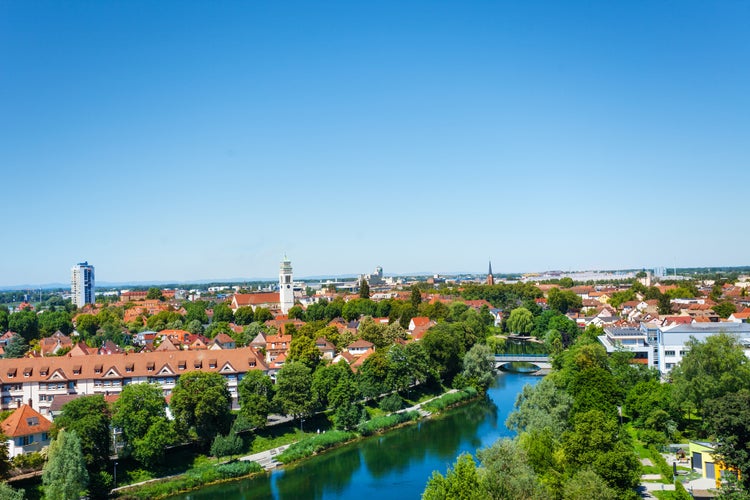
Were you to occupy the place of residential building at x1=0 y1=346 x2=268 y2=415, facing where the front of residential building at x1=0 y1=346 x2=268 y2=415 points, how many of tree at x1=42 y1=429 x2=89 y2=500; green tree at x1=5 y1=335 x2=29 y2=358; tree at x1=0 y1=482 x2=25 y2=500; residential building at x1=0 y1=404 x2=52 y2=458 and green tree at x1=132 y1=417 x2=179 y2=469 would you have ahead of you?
4

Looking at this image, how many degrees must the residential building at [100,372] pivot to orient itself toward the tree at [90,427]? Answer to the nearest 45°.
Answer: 0° — it already faces it

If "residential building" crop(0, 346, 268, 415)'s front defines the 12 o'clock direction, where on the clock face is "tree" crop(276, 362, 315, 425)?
The tree is roughly at 10 o'clock from the residential building.

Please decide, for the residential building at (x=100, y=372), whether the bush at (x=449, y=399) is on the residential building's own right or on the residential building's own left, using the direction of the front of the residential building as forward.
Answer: on the residential building's own left

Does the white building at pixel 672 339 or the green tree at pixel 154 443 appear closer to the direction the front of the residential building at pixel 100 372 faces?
the green tree

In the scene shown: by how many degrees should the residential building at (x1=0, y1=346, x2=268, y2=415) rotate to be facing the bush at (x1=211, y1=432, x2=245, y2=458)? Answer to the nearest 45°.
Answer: approximately 45° to its left

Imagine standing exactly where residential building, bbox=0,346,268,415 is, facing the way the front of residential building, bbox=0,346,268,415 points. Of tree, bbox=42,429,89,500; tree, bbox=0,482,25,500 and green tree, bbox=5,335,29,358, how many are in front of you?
2

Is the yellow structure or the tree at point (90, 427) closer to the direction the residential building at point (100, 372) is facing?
the tree

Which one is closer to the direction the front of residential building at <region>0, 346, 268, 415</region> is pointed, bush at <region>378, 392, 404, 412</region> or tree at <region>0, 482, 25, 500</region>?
the tree

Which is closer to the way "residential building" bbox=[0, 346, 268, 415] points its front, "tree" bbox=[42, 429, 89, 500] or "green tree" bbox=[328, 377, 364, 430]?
the tree

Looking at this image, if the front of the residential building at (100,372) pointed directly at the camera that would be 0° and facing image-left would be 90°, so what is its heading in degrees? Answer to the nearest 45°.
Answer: approximately 0°

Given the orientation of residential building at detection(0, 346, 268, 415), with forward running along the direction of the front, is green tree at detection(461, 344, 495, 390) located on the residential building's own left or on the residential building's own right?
on the residential building's own left

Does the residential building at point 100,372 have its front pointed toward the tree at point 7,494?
yes

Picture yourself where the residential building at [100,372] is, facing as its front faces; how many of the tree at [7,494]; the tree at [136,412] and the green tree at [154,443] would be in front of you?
3
